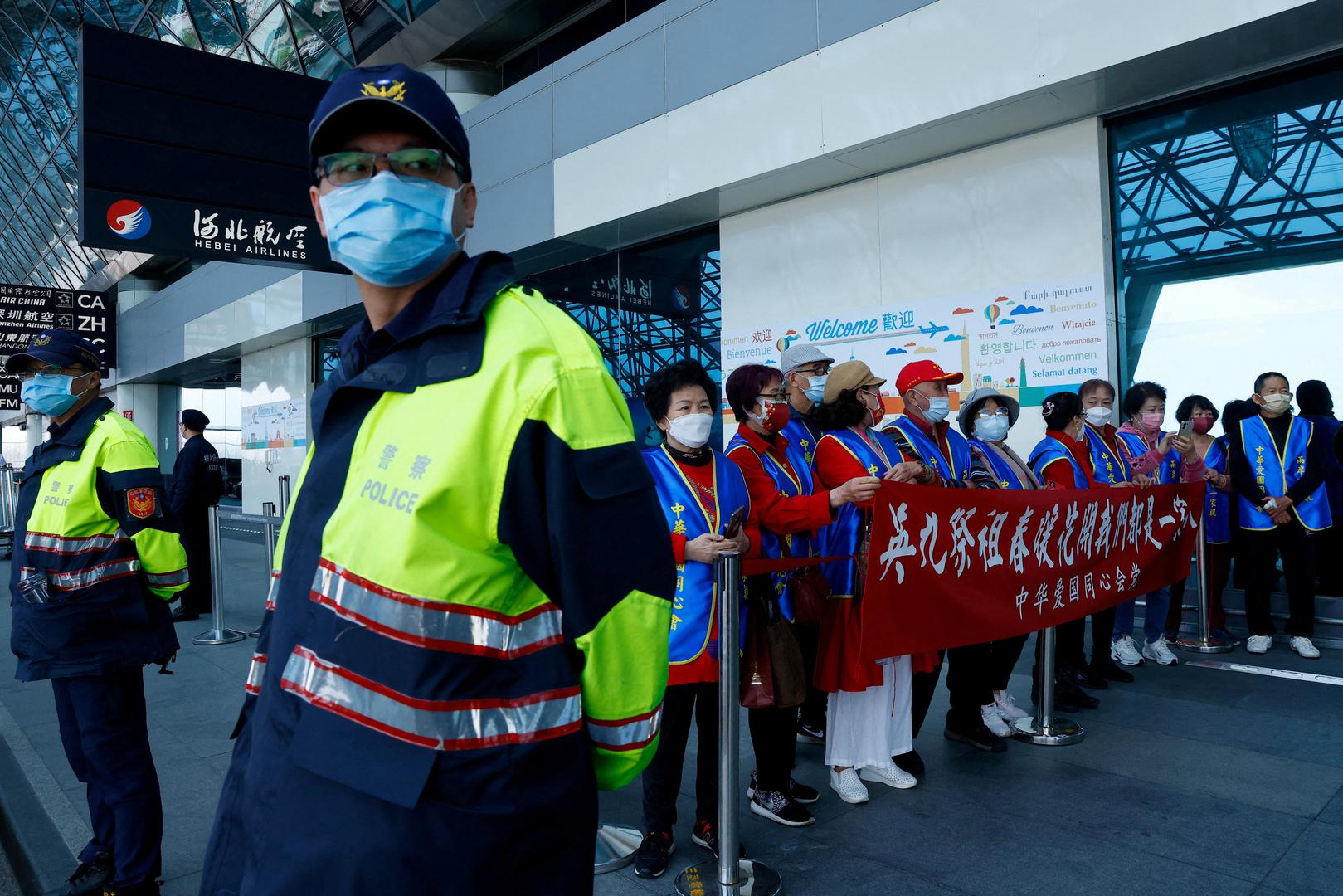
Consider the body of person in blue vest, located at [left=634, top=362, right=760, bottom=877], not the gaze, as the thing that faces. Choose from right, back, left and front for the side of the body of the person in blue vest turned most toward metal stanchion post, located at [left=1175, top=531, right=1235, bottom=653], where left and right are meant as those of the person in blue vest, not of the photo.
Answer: left

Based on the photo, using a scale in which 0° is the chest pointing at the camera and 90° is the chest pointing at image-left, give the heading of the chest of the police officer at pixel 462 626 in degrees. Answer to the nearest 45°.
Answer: approximately 45°

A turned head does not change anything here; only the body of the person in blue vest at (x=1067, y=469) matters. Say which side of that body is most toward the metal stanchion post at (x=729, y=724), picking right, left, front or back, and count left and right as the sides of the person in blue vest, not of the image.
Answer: right

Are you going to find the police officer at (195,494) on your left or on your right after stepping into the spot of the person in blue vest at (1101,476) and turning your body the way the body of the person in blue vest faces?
on your right

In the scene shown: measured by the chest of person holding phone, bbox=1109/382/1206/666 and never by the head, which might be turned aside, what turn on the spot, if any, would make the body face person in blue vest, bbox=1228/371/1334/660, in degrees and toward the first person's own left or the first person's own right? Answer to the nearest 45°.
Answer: approximately 90° to the first person's own left

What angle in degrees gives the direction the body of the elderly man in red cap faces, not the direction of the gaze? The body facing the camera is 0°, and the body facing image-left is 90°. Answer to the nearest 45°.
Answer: approximately 315°

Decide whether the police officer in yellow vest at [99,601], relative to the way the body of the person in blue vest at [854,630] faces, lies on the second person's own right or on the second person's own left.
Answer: on the second person's own right

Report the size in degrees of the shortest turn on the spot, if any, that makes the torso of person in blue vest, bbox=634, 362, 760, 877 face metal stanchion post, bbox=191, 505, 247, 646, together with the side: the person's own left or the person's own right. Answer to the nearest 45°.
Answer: approximately 180°

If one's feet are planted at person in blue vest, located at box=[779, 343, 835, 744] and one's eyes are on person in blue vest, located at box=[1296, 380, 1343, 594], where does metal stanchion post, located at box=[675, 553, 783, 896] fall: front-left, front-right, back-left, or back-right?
back-right

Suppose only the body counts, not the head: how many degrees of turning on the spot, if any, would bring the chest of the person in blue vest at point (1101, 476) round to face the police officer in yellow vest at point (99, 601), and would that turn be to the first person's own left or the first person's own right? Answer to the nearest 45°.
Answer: approximately 90° to the first person's own right
